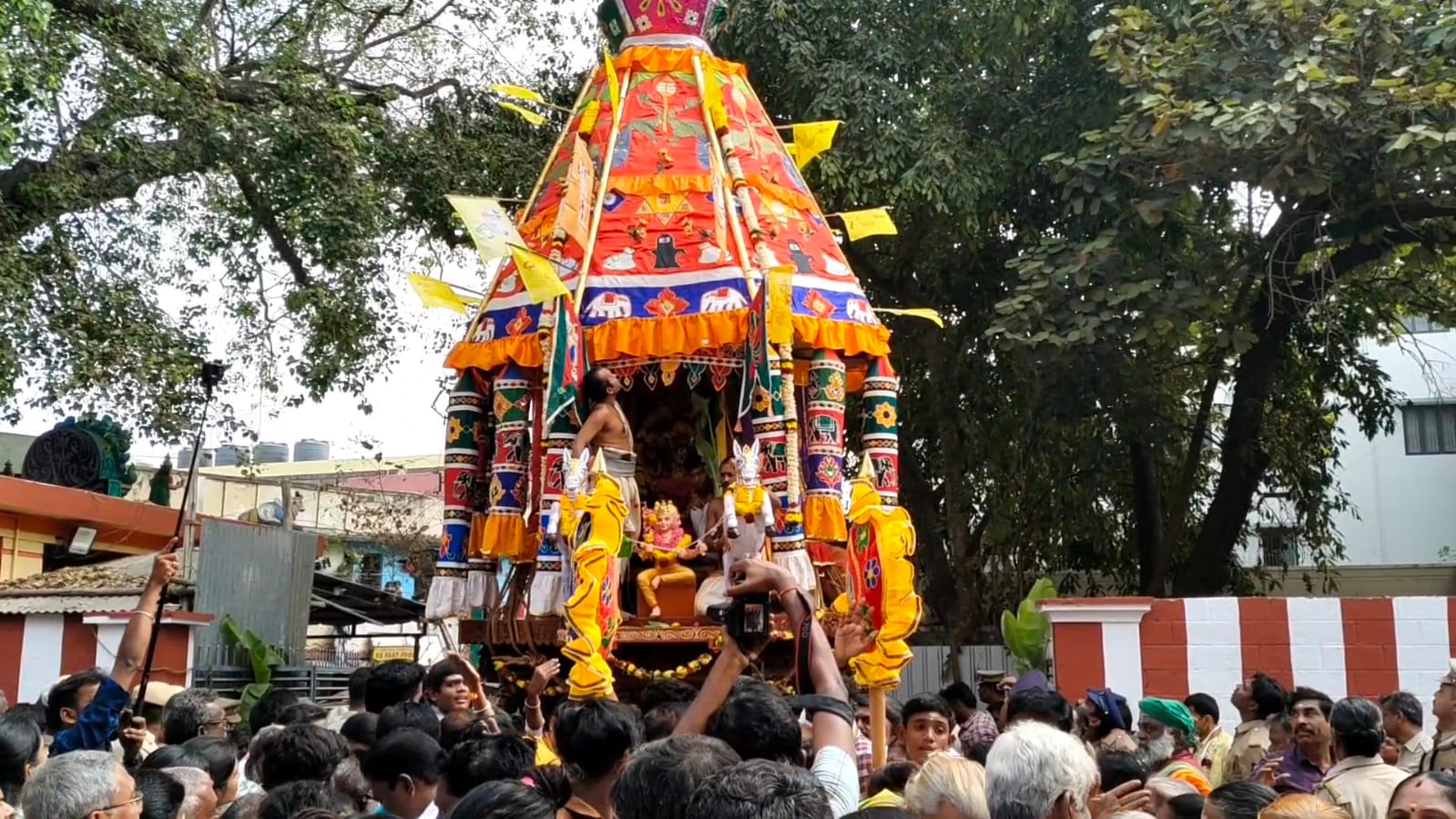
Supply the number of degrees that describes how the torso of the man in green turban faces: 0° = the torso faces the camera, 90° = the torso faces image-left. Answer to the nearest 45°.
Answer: approximately 90°

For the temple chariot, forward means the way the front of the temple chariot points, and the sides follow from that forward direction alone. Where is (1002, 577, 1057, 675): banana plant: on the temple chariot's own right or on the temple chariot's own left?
on the temple chariot's own left

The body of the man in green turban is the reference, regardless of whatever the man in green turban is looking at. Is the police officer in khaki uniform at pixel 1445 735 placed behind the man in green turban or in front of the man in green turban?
behind

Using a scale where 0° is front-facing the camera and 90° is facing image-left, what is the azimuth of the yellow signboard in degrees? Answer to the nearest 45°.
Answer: approximately 0°
